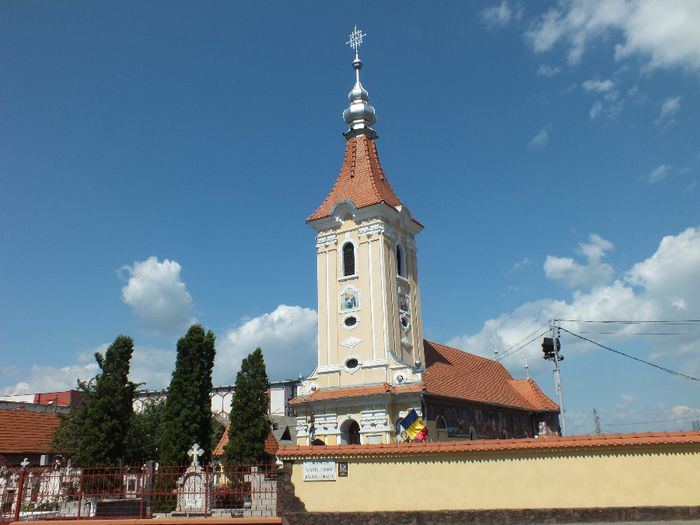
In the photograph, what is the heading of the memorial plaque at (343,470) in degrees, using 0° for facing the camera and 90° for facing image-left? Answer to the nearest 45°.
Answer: approximately 0°

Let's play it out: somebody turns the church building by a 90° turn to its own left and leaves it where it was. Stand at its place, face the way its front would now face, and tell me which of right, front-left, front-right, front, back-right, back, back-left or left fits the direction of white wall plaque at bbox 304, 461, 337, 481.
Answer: front-right

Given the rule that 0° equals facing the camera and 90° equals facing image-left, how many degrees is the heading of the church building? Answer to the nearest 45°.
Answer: approximately 45°

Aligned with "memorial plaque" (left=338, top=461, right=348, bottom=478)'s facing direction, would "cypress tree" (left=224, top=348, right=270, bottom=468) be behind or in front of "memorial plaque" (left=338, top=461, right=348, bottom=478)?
behind

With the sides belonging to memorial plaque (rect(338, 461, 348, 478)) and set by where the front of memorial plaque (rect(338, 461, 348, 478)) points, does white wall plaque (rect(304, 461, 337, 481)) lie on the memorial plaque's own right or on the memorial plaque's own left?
on the memorial plaque's own right

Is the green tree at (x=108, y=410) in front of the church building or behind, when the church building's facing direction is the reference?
in front

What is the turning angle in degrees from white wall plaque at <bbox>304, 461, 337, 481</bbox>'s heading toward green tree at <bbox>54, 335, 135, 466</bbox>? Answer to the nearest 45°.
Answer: approximately 135° to its right
